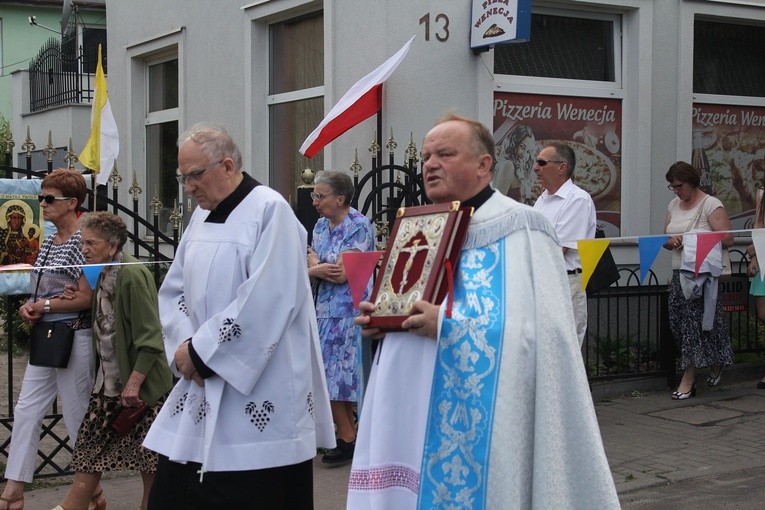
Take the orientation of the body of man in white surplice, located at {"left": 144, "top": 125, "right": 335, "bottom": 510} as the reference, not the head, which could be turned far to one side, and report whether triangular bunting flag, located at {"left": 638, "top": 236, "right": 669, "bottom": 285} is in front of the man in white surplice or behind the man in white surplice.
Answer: behind

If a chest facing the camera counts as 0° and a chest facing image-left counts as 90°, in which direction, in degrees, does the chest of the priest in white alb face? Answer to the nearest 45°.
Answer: approximately 45°

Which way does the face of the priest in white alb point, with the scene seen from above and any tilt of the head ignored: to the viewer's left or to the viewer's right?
to the viewer's left

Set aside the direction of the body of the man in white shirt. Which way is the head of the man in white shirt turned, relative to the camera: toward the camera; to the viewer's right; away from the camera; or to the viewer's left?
to the viewer's left

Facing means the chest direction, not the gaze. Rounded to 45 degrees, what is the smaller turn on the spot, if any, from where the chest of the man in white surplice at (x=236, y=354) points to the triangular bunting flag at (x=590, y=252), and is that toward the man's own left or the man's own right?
approximately 180°

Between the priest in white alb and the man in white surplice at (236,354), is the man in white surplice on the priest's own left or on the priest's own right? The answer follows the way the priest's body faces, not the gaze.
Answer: on the priest's own right

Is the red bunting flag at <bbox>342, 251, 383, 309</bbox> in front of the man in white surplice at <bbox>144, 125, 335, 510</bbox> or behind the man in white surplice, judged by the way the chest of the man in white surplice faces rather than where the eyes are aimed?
behind

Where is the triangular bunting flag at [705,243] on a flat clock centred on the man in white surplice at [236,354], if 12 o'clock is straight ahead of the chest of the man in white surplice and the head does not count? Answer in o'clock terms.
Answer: The triangular bunting flag is roughly at 6 o'clock from the man in white surplice.
